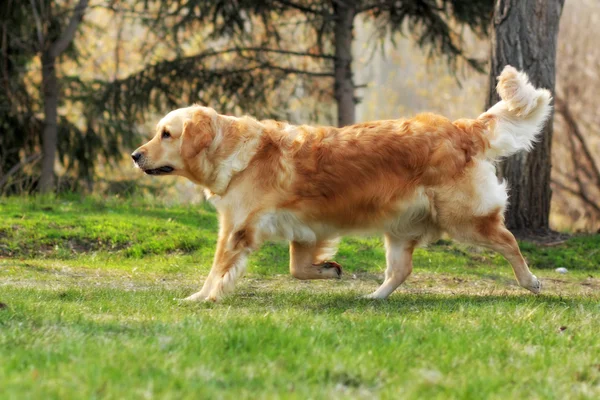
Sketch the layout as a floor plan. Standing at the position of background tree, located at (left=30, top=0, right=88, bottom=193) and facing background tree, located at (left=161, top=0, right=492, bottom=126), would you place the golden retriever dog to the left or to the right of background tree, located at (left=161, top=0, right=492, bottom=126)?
right

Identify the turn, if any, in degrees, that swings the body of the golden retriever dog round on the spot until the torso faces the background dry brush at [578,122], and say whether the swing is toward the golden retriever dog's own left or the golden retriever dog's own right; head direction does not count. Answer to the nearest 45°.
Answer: approximately 135° to the golden retriever dog's own right

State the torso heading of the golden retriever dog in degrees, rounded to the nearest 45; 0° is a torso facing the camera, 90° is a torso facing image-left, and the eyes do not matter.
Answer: approximately 90°

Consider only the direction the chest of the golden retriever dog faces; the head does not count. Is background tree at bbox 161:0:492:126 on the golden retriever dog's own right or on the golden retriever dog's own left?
on the golden retriever dog's own right

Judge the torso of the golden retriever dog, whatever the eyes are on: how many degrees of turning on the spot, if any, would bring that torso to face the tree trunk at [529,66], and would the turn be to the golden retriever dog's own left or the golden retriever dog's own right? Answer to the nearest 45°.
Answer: approximately 135° to the golden retriever dog's own right

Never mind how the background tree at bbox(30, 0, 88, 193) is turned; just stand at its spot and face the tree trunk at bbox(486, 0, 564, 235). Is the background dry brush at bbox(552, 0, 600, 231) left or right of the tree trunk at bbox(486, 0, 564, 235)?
left

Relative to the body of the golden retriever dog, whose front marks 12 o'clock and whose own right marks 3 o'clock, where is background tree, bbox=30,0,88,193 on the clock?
The background tree is roughly at 2 o'clock from the golden retriever dog.
